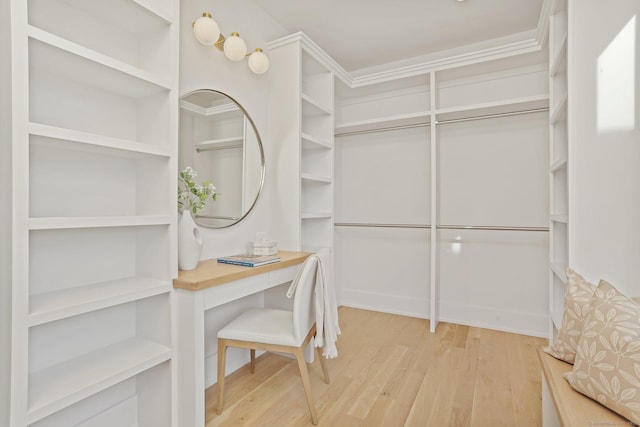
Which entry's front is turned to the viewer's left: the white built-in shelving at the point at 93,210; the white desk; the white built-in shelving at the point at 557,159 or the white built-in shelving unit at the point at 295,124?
the white built-in shelving at the point at 557,159

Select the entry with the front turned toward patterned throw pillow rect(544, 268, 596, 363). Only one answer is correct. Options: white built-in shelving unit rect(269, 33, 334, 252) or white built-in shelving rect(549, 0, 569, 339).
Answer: the white built-in shelving unit

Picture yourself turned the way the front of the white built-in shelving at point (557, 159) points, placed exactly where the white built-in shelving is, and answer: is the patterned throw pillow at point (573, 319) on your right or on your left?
on your left

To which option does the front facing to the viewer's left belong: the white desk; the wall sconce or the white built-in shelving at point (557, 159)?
the white built-in shelving

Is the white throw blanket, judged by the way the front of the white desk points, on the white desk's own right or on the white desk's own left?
on the white desk's own left

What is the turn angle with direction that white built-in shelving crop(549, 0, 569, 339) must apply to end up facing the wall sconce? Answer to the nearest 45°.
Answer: approximately 45° to its left

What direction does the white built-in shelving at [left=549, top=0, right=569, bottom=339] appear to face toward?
to the viewer's left

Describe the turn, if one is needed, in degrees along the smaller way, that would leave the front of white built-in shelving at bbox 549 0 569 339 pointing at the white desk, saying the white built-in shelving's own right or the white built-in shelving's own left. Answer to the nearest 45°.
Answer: approximately 45° to the white built-in shelving's own left
